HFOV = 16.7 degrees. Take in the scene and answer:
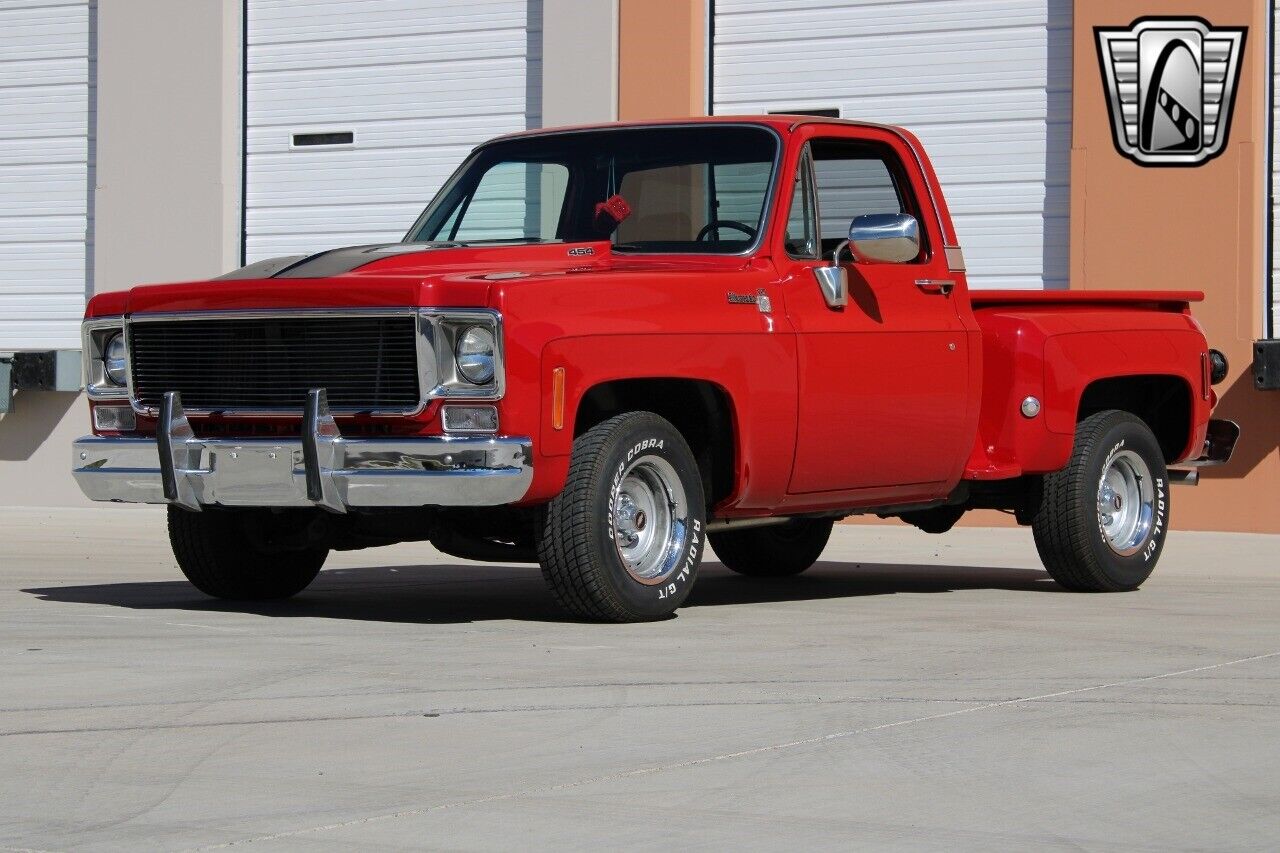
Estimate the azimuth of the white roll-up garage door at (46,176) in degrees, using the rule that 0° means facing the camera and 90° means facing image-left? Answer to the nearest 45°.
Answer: approximately 0°

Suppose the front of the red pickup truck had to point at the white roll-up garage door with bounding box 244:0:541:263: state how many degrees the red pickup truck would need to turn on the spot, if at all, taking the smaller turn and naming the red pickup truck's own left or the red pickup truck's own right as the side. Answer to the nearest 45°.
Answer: approximately 135° to the red pickup truck's own right

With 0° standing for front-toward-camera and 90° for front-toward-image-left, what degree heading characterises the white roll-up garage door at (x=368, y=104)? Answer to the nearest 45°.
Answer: approximately 0°

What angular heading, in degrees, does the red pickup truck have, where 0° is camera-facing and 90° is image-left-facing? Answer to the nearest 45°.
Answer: approximately 45°

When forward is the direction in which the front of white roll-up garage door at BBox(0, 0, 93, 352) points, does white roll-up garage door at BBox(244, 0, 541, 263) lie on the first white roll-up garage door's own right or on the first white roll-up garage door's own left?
on the first white roll-up garage door's own left

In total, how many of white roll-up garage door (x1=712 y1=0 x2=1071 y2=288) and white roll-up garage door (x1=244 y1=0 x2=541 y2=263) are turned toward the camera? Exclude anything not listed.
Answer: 2

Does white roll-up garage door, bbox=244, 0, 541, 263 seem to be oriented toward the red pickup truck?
yes
